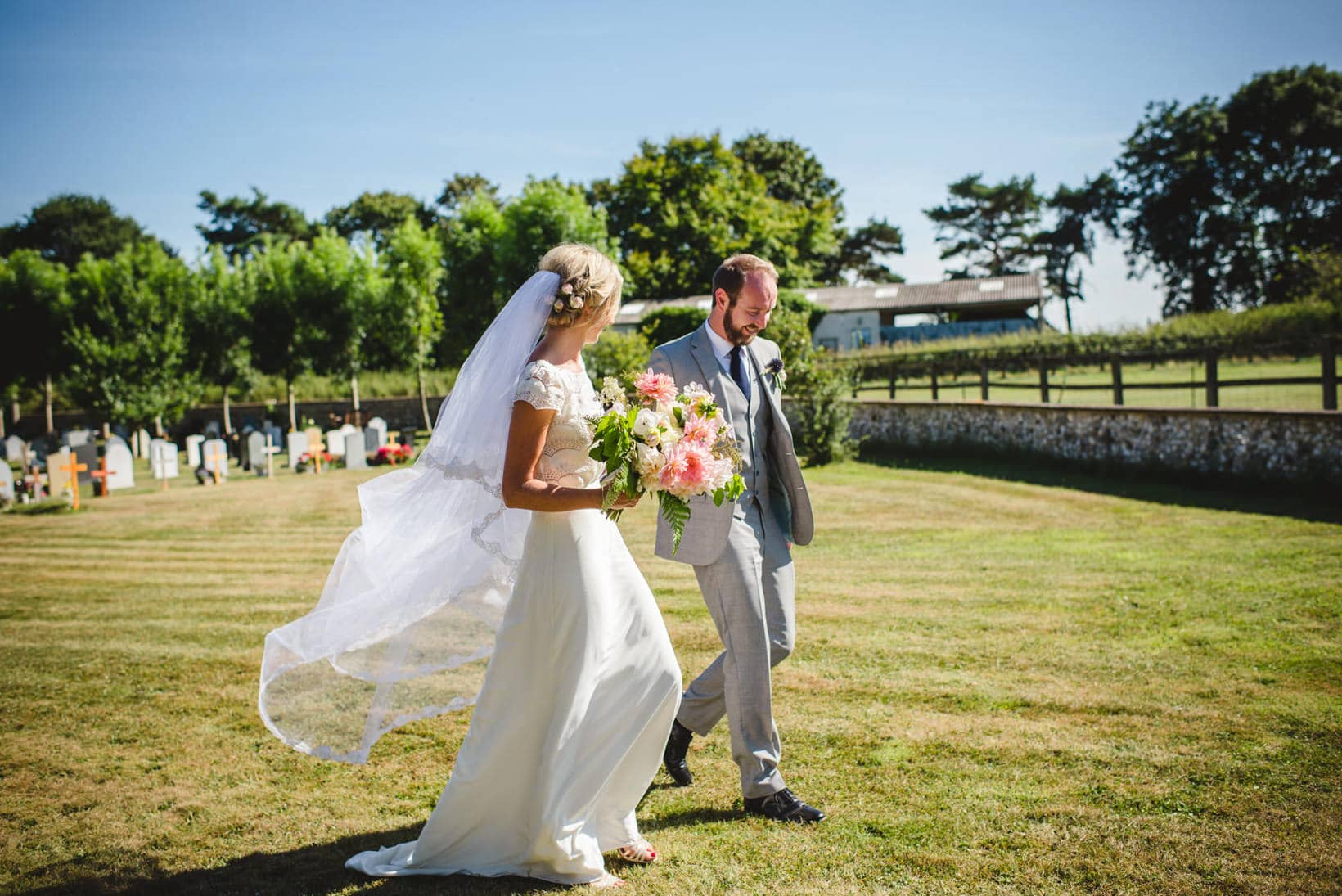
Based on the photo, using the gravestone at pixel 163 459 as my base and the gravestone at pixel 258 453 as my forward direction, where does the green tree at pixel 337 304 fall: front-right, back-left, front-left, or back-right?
front-left

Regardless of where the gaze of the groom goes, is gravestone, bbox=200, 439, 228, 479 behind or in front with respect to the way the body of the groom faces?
behind

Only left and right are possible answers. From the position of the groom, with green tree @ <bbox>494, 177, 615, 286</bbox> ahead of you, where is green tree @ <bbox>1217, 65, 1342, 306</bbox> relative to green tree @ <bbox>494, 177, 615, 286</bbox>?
right

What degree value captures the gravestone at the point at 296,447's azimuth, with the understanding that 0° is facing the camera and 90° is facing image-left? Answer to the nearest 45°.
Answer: approximately 315°

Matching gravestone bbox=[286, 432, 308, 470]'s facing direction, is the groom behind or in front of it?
in front

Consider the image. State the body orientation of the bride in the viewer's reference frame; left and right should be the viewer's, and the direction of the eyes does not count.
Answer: facing to the right of the viewer

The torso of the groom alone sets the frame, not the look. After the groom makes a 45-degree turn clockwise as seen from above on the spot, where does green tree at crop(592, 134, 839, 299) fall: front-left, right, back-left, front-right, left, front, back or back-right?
back
